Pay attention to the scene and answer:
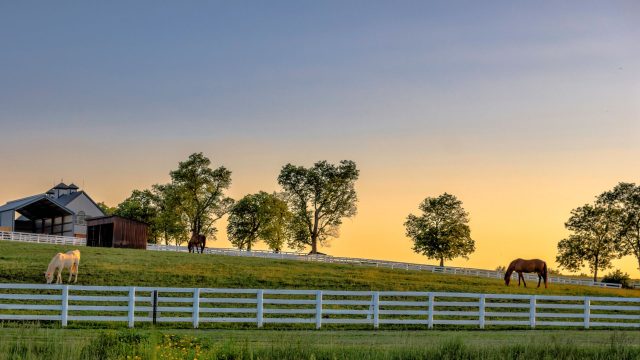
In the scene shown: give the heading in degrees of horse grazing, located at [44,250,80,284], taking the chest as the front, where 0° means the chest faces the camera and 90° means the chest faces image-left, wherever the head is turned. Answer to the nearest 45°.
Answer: approximately 45°

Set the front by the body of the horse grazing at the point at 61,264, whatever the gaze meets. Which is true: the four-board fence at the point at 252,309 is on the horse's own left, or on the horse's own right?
on the horse's own left
